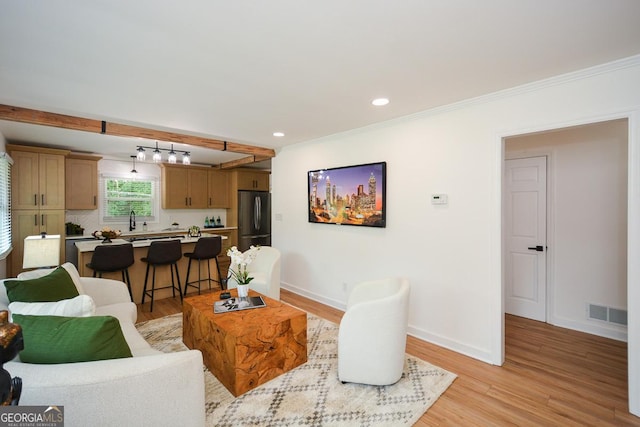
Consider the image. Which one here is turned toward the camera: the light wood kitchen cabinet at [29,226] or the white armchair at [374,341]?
the light wood kitchen cabinet

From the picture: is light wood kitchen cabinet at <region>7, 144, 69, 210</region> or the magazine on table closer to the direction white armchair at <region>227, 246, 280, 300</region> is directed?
the magazine on table

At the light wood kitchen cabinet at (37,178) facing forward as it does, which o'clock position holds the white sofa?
The white sofa is roughly at 12 o'clock from the light wood kitchen cabinet.

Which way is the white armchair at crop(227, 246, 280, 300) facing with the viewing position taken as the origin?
facing the viewer and to the left of the viewer

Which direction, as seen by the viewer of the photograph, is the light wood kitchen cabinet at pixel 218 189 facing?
facing the viewer

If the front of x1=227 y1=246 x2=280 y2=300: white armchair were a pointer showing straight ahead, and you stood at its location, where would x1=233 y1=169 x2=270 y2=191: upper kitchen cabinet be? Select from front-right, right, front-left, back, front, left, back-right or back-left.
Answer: back-right

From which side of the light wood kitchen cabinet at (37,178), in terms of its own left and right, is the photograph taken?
front

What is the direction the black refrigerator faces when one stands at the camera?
facing the viewer and to the right of the viewer

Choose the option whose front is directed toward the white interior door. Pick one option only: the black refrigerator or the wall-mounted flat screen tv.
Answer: the black refrigerator

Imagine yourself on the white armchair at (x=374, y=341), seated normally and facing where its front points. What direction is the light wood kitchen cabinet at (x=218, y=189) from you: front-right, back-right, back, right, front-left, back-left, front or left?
front-right

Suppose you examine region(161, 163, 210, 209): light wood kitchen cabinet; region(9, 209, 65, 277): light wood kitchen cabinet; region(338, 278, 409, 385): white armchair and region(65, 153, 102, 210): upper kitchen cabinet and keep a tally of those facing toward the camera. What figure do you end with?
3

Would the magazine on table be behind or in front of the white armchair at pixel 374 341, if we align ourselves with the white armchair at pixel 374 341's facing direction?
in front

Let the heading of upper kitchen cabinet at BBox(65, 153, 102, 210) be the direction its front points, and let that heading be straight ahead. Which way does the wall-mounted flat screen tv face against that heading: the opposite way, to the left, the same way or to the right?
to the right

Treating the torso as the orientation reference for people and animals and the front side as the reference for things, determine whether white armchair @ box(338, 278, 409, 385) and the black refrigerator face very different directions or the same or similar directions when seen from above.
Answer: very different directions

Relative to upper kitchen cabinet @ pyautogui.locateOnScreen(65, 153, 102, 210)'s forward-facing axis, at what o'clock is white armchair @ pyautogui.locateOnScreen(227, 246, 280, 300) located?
The white armchair is roughly at 11 o'clock from the upper kitchen cabinet.

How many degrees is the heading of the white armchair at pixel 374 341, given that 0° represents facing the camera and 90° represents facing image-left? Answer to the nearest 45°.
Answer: approximately 90°

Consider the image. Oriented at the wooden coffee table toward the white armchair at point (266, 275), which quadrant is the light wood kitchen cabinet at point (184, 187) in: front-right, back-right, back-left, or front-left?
front-left

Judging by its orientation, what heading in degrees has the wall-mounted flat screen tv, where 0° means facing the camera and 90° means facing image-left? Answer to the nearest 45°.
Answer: approximately 45°
